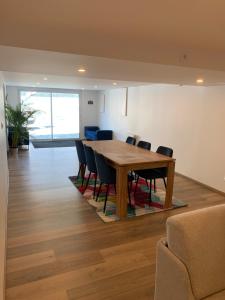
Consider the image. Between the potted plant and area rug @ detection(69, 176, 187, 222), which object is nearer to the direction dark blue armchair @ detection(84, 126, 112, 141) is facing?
the area rug

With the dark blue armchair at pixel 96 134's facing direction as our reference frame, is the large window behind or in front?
behind

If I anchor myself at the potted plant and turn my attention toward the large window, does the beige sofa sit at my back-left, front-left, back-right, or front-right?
back-right

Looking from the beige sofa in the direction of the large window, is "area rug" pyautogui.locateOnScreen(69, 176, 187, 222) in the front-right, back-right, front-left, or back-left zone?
front-right

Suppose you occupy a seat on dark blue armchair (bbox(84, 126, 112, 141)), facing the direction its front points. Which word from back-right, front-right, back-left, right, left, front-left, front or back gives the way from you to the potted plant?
back-right
